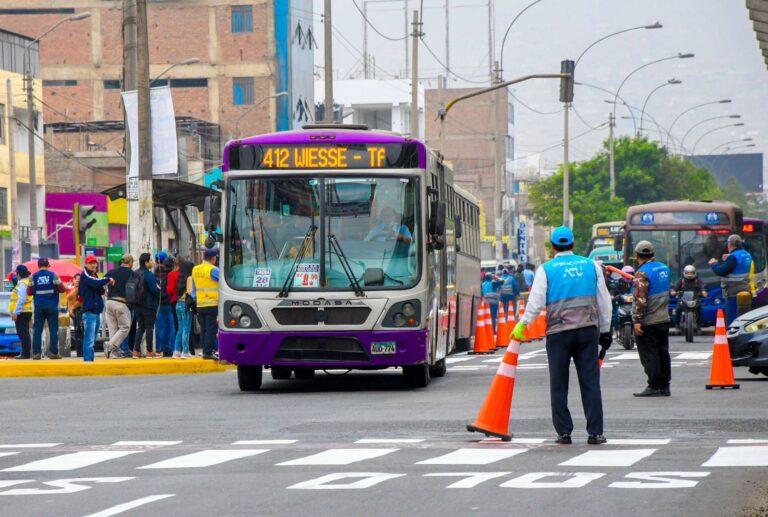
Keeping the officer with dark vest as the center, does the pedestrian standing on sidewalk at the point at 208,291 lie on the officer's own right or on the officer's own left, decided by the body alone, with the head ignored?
on the officer's own right

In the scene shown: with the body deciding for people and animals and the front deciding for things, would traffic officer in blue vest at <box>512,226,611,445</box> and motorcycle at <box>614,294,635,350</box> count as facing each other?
yes

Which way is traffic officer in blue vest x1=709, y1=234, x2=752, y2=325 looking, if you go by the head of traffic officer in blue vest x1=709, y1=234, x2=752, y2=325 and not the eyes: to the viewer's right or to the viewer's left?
to the viewer's left

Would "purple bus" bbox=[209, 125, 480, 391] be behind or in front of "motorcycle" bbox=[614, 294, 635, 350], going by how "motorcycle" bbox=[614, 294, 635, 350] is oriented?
in front

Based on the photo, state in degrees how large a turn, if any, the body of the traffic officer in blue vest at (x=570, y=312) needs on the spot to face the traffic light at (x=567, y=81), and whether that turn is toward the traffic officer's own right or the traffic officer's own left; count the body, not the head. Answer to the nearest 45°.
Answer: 0° — they already face it

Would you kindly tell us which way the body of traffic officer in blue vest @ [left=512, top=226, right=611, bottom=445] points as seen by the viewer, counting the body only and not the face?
away from the camera

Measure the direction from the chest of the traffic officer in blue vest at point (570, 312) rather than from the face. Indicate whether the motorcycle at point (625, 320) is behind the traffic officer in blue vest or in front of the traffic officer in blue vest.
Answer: in front

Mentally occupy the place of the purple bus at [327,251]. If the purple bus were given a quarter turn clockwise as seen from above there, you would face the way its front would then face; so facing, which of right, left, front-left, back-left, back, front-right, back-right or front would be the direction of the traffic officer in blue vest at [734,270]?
back-right

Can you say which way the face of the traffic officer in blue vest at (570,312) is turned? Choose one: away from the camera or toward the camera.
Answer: away from the camera

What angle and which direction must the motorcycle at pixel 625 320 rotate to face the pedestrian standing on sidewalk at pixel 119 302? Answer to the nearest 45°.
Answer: approximately 45° to its right

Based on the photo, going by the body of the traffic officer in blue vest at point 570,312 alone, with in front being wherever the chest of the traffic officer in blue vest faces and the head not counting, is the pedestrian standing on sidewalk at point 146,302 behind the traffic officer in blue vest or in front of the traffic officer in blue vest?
in front

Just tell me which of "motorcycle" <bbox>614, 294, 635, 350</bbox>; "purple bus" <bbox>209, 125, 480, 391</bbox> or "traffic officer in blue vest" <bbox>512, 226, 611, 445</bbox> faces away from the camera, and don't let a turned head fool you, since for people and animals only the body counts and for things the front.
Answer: the traffic officer in blue vest
